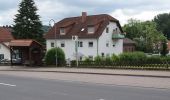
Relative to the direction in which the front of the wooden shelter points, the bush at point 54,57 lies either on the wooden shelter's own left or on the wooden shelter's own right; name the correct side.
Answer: on the wooden shelter's own left

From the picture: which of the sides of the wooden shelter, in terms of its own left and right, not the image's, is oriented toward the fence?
left

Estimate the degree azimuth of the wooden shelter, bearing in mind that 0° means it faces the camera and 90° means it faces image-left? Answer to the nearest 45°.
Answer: approximately 45°
